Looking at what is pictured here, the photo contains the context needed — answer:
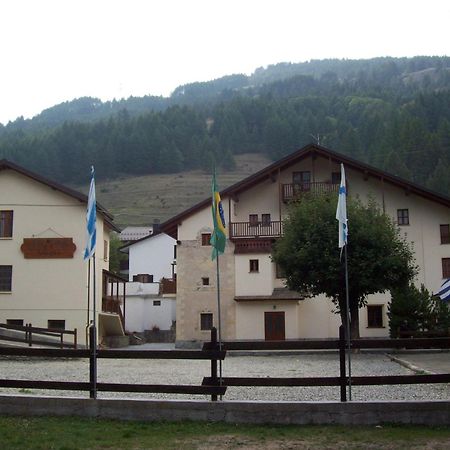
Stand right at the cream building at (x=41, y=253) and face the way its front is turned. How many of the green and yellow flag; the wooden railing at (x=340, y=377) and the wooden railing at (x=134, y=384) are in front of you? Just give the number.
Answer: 3

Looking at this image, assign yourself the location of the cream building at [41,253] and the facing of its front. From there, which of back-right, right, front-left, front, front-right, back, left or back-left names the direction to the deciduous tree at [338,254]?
front-left

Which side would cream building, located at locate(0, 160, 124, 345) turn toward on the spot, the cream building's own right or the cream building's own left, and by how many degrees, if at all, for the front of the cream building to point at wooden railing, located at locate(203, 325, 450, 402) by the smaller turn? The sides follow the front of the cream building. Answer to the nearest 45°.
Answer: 0° — it already faces it

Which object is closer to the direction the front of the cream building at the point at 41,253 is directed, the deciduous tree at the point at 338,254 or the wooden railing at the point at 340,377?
the wooden railing

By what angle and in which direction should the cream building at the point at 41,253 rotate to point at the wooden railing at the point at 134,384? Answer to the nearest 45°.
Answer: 0° — it already faces it

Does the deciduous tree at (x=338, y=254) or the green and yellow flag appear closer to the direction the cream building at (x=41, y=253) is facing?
the green and yellow flag

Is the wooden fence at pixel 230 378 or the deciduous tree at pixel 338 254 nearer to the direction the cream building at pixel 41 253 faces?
the wooden fence

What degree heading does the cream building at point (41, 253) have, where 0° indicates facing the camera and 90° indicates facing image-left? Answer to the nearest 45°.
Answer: approximately 0°

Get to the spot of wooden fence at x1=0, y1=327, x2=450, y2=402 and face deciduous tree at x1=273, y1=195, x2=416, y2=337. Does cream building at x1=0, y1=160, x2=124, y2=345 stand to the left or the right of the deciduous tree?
left
